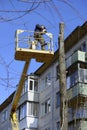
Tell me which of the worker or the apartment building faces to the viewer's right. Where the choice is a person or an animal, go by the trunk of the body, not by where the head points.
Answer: the worker

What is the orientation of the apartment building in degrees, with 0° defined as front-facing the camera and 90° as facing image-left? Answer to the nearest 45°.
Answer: approximately 45°

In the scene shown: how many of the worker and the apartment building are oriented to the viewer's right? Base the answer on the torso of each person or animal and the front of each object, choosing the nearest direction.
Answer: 1

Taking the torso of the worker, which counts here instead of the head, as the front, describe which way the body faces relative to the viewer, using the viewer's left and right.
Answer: facing to the right of the viewer
